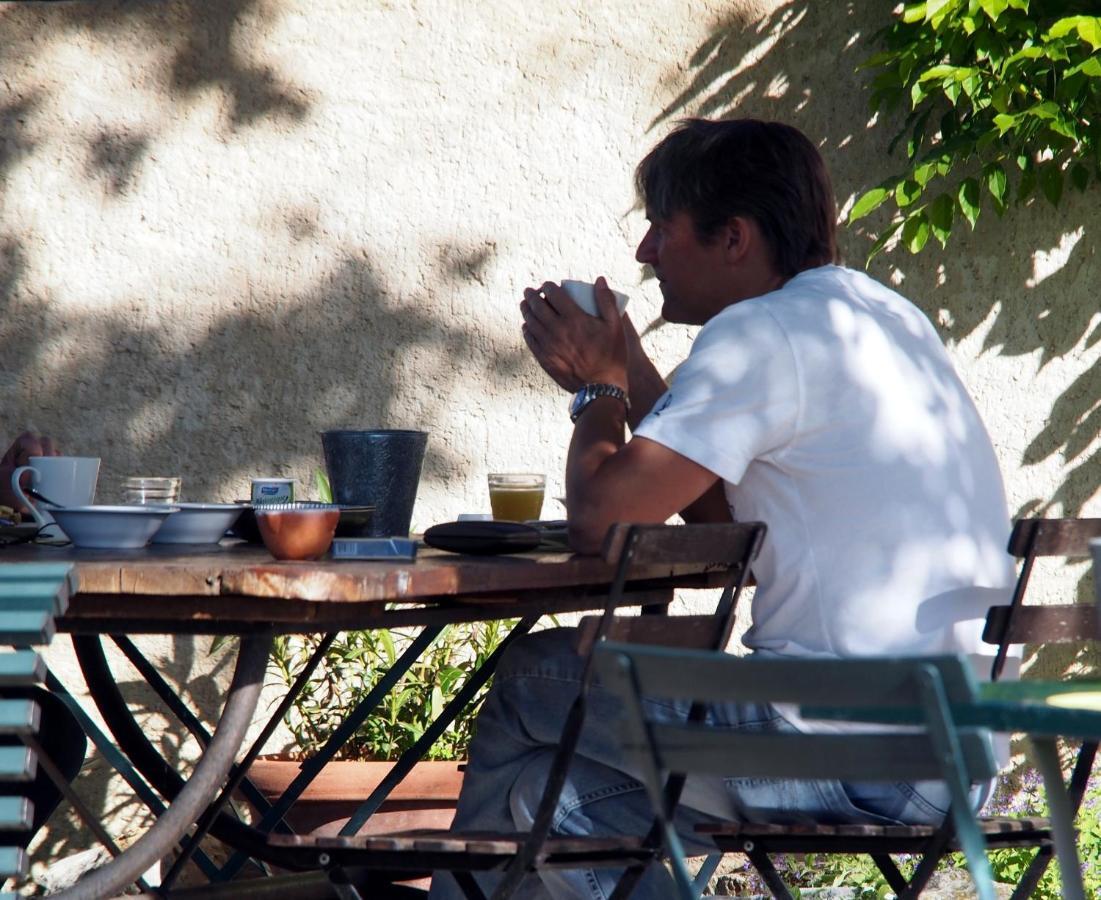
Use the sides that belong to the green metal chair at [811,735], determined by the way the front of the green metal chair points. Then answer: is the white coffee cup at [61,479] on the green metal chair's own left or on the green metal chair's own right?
on the green metal chair's own left

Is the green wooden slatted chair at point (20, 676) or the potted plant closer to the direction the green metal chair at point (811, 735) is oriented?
the potted plant

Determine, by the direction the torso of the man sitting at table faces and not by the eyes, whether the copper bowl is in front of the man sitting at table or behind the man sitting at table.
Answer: in front

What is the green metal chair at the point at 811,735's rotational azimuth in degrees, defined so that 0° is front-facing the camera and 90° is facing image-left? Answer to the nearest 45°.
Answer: approximately 225°

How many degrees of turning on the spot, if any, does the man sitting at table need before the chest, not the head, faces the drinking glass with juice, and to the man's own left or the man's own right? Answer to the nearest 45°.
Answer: approximately 45° to the man's own right

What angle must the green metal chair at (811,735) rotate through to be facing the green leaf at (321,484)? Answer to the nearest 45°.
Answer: approximately 90° to its left

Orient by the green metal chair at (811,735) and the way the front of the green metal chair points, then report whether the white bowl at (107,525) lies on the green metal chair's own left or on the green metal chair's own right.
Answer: on the green metal chair's own left

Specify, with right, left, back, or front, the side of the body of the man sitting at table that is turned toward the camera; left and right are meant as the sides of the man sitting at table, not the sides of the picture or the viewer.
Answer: left

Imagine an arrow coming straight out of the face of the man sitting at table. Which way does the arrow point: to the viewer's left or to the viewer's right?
to the viewer's left

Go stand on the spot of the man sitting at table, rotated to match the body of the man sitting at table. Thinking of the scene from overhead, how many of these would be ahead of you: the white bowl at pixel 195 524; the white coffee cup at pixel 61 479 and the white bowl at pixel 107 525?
3
